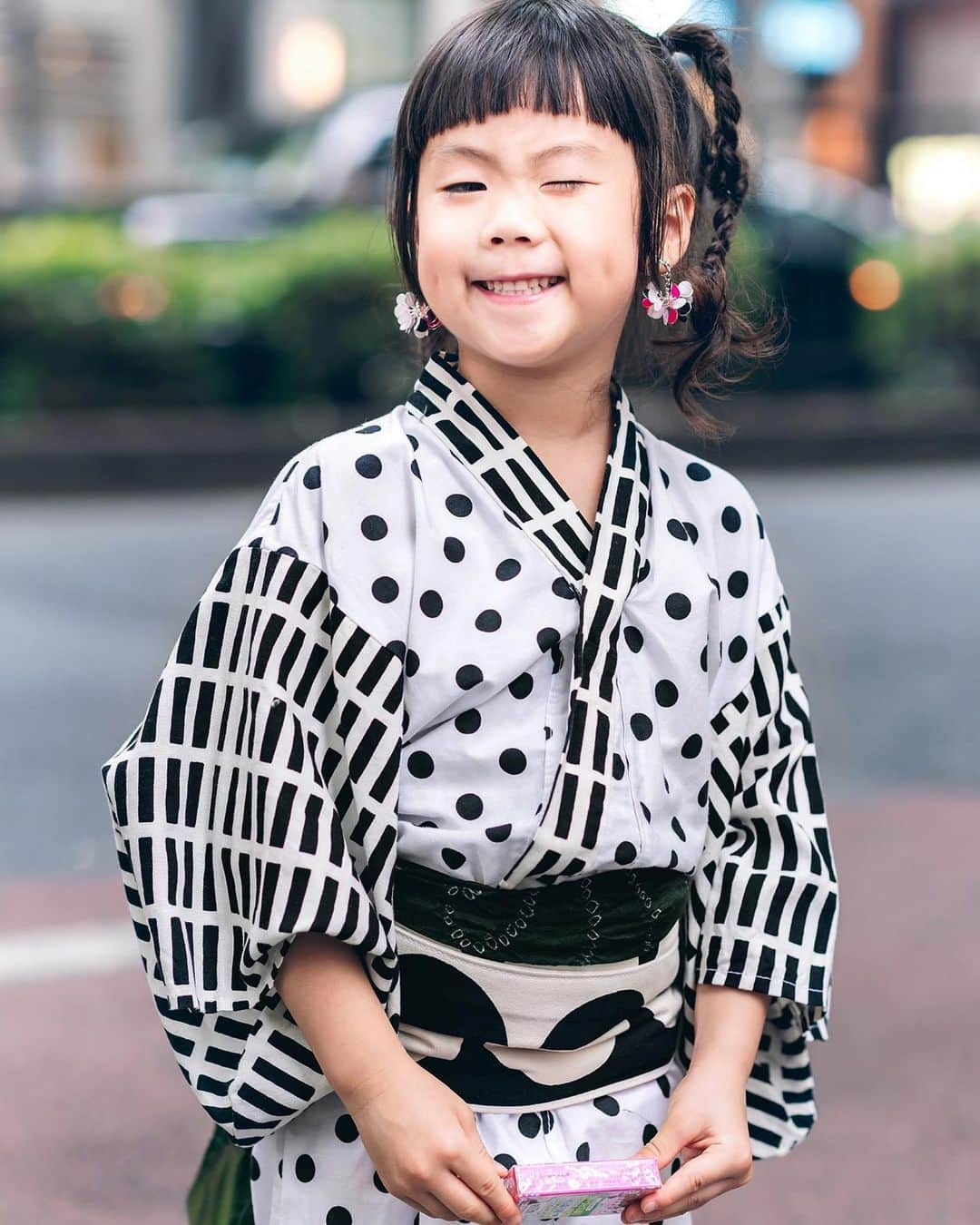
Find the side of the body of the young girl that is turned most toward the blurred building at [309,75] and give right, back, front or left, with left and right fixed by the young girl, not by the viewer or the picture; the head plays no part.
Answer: back

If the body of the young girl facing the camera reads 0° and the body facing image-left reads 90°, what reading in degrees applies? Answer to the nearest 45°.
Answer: approximately 0°

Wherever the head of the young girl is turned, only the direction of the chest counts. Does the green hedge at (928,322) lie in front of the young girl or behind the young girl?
behind

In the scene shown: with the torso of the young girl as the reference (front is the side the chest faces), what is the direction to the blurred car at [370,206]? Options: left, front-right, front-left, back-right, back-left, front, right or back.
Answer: back

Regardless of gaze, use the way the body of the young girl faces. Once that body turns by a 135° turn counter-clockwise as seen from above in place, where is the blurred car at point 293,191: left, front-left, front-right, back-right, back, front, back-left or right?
front-left

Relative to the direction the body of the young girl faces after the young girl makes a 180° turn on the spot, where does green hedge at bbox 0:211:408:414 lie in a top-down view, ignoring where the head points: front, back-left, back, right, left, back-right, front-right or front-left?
front
